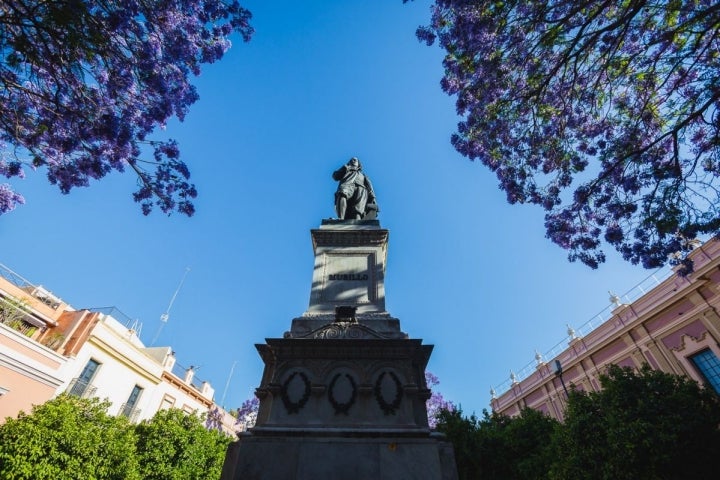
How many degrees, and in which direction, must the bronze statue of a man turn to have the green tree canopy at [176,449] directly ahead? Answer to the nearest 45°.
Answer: approximately 135° to its right

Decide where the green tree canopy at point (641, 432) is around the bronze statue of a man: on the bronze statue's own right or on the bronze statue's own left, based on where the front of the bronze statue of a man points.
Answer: on the bronze statue's own left

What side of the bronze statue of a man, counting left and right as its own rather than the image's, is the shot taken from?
front

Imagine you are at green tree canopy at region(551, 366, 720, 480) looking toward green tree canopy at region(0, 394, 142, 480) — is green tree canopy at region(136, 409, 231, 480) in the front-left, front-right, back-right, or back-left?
front-right

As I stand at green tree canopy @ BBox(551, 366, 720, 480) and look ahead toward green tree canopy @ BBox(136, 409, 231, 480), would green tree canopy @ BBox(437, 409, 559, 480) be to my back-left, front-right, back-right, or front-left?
front-right

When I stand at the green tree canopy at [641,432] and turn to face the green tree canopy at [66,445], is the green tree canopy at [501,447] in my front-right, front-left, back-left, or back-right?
front-right

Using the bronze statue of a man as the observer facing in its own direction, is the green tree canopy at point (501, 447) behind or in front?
behind

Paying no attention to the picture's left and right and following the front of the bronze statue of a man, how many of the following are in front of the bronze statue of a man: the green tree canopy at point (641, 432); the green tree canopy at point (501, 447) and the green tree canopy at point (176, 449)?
0

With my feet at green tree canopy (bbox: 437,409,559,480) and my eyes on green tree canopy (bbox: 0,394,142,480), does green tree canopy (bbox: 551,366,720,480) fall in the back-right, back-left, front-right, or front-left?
back-left

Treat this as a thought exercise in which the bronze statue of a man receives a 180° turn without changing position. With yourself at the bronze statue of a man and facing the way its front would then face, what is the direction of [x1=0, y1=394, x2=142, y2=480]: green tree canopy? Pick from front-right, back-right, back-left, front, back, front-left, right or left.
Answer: front-left
